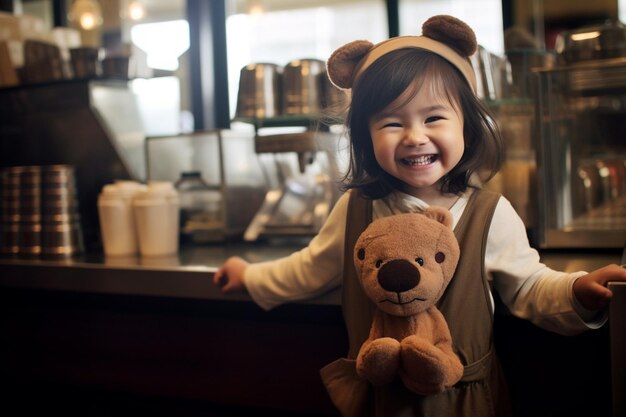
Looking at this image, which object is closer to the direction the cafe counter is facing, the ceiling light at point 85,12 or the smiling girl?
the smiling girl

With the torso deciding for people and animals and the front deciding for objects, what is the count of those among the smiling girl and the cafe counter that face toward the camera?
2

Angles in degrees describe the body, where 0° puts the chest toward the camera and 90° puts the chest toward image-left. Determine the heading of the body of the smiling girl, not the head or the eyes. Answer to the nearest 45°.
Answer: approximately 0°

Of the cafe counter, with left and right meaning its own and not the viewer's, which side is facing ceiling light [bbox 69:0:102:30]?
back

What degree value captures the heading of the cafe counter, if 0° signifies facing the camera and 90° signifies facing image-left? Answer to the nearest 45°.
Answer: approximately 0°
